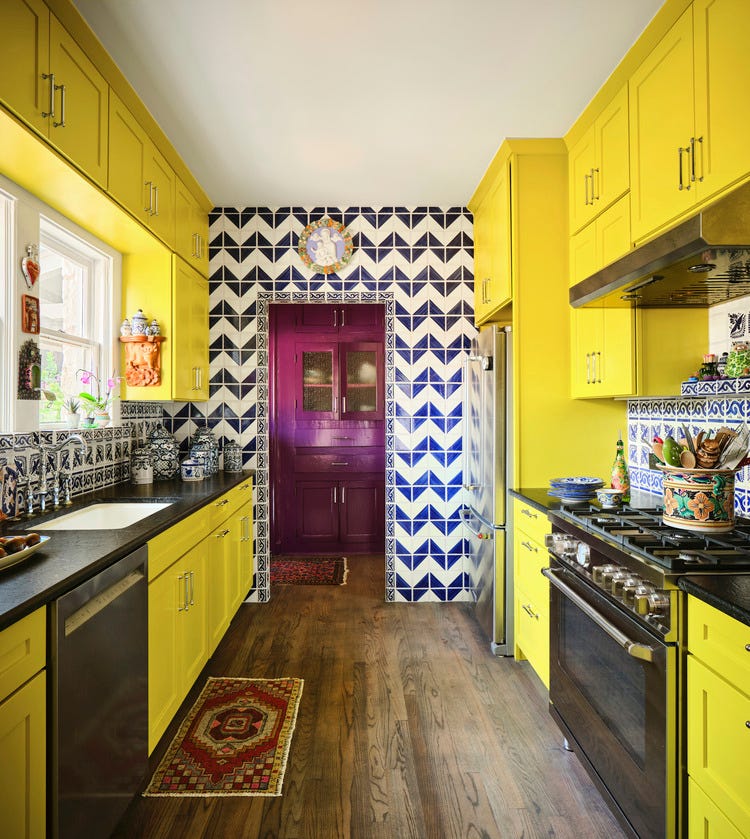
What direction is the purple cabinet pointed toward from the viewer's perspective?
toward the camera

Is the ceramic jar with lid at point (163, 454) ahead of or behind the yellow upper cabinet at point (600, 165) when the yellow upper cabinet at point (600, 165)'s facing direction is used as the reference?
ahead

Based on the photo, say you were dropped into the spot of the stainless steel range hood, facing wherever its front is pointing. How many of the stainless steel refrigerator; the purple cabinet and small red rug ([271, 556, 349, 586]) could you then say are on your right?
3

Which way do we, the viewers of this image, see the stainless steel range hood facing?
facing the viewer and to the left of the viewer

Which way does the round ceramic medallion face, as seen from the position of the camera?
facing the viewer

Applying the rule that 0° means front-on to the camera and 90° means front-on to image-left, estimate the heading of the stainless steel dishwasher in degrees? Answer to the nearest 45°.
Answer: approximately 315°

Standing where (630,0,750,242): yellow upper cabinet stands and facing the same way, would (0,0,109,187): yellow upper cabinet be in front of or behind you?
in front

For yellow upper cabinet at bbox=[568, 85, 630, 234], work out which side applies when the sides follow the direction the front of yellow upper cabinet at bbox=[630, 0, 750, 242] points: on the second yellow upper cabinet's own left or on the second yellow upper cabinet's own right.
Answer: on the second yellow upper cabinet's own right

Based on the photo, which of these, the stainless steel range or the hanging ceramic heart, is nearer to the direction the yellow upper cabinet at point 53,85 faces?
the stainless steel range

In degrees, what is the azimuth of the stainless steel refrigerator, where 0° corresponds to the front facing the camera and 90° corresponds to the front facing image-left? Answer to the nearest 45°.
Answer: approximately 90°

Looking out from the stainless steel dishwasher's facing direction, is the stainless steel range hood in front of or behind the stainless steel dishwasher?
in front

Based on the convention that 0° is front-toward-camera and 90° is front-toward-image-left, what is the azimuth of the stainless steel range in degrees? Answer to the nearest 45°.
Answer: approximately 45°

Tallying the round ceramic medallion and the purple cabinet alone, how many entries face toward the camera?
2
